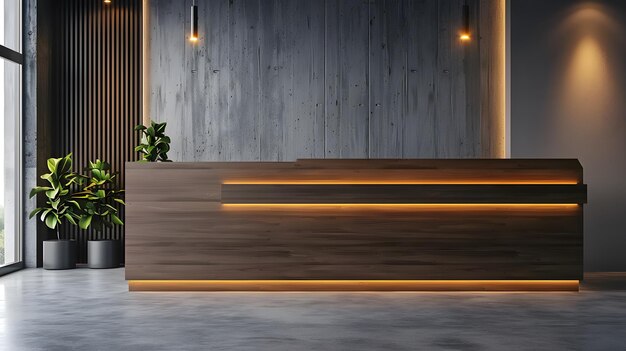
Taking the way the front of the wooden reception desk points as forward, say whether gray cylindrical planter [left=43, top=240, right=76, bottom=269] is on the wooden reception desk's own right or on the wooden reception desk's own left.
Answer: on the wooden reception desk's own right

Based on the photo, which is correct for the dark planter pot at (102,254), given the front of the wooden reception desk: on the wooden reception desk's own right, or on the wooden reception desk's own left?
on the wooden reception desk's own right

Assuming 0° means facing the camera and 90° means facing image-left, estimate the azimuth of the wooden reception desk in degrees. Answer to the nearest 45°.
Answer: approximately 0°

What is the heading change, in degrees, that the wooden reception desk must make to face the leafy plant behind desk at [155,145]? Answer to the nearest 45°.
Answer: approximately 90° to its right

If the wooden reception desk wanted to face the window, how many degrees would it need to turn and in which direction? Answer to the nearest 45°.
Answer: approximately 90° to its right
